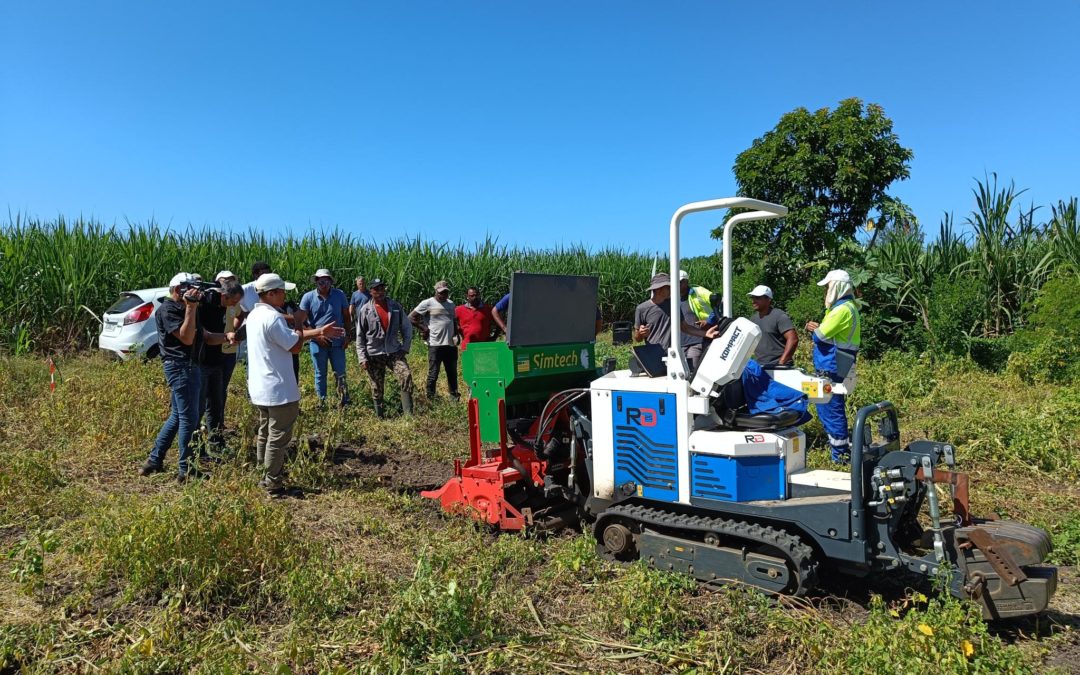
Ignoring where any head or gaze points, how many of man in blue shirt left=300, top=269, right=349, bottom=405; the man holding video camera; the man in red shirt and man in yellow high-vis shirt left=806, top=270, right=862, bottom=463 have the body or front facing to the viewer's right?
1

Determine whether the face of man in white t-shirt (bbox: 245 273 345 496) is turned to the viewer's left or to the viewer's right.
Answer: to the viewer's right

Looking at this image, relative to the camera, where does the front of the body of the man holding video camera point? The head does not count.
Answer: to the viewer's right

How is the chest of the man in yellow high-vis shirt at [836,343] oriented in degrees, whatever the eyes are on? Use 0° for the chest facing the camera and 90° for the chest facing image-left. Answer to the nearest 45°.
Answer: approximately 90°

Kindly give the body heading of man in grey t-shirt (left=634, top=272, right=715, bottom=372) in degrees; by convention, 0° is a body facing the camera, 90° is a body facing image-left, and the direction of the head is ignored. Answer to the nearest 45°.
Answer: approximately 315°

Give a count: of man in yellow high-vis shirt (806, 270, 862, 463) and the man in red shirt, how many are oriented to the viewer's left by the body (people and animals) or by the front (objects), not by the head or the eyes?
1

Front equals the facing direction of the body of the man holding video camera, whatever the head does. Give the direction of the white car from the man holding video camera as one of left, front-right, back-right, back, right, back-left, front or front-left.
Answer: left

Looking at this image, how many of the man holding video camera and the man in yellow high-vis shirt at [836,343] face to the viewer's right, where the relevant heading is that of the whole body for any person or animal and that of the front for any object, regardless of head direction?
1
